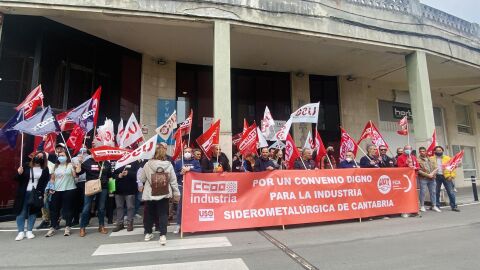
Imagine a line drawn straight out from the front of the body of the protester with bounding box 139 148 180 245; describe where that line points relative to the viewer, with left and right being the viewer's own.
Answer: facing away from the viewer

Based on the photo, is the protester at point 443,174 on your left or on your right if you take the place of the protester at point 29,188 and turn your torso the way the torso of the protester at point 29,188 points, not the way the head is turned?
on your left

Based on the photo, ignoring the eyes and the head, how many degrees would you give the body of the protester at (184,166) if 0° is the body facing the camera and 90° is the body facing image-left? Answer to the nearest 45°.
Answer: approximately 0°

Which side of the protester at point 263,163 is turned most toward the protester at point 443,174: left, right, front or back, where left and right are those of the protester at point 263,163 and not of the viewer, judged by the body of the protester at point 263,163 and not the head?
left

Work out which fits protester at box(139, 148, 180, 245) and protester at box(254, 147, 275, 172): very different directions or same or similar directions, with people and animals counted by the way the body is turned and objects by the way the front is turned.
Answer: very different directions

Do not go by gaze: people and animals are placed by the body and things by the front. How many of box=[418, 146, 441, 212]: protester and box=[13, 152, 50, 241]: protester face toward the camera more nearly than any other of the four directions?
2
